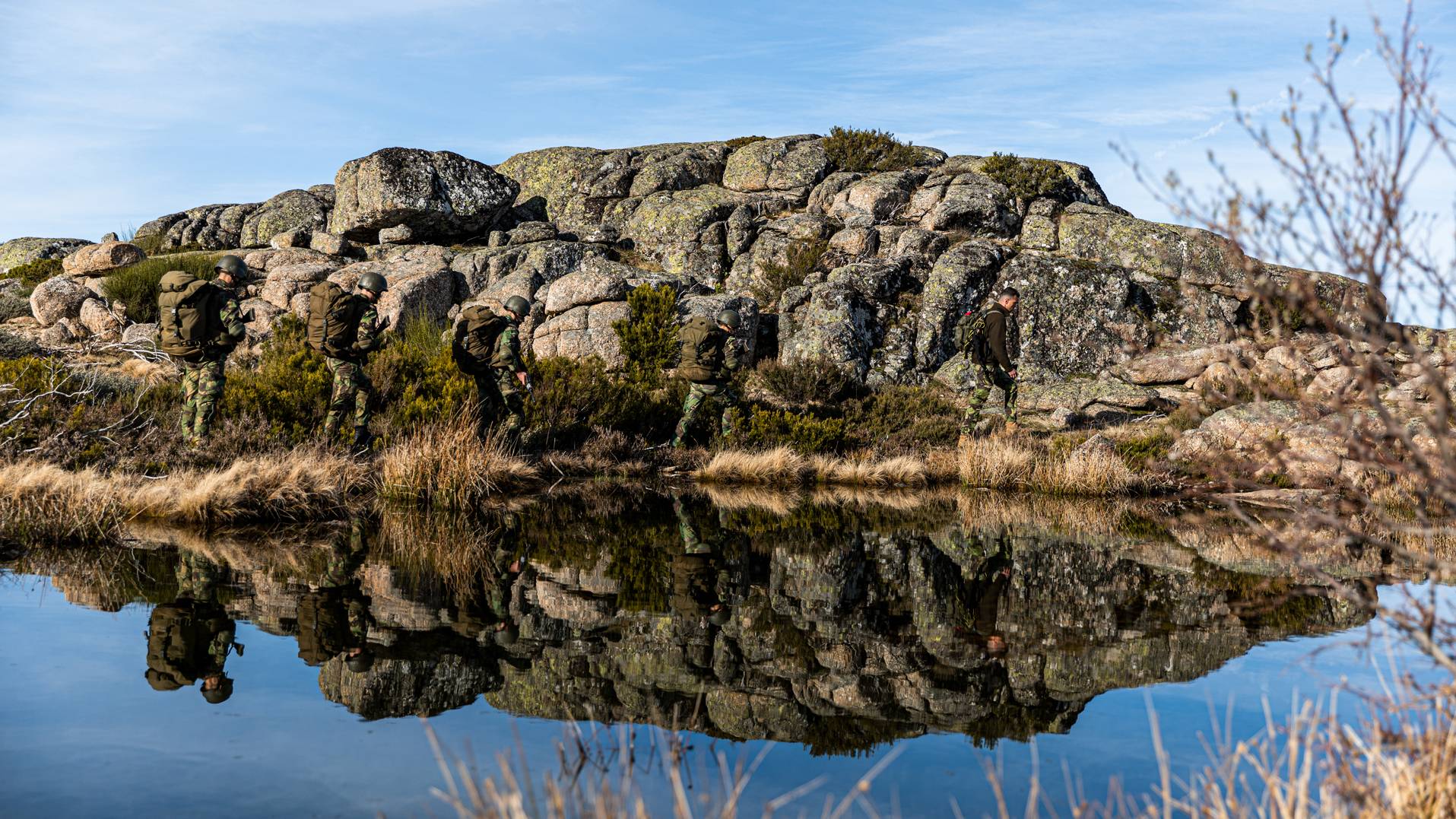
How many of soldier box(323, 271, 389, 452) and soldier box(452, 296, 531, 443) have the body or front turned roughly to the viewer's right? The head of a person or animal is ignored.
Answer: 2

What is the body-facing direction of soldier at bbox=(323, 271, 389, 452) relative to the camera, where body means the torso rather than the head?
to the viewer's right

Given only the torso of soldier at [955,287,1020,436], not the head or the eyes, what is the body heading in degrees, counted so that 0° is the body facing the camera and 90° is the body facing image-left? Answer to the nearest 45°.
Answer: approximately 270°

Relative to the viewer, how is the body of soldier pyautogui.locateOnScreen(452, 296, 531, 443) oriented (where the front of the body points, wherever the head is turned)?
to the viewer's right

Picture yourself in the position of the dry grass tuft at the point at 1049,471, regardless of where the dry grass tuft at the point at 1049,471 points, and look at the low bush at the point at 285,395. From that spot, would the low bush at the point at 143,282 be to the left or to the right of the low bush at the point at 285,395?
right

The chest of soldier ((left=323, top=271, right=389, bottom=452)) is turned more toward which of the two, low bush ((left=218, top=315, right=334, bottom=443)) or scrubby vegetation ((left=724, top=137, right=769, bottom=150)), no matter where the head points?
the scrubby vegetation

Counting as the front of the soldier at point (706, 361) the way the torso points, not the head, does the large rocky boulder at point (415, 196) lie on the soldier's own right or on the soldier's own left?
on the soldier's own left

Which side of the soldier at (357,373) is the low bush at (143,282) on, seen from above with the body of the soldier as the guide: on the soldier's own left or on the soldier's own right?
on the soldier's own left

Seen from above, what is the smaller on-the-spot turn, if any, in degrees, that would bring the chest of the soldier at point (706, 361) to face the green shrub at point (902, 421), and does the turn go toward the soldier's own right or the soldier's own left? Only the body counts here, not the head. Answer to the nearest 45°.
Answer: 0° — they already face it

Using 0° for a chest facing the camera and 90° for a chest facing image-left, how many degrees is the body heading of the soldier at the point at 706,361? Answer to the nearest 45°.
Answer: approximately 225°
